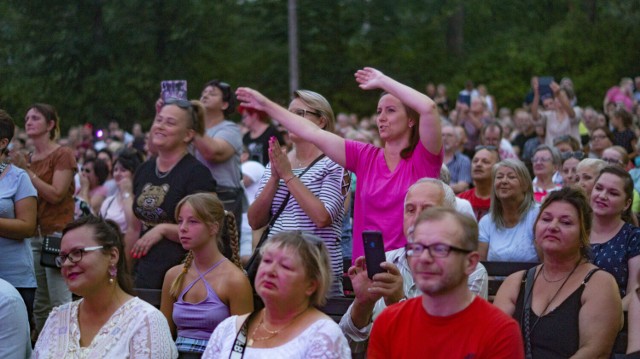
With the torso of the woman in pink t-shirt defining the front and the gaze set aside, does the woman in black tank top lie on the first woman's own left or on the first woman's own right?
on the first woman's own left

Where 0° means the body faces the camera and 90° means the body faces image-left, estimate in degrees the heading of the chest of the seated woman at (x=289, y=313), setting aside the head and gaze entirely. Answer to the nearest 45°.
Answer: approximately 45°

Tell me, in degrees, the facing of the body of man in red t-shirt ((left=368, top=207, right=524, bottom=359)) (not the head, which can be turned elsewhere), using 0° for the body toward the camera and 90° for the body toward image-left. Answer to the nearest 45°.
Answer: approximately 45°

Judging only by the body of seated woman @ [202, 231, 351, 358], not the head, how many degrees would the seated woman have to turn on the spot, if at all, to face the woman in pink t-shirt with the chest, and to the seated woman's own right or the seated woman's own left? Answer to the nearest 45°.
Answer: approximately 180°

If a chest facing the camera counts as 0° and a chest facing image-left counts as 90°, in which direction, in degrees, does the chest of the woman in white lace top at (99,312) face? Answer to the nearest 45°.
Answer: approximately 45°

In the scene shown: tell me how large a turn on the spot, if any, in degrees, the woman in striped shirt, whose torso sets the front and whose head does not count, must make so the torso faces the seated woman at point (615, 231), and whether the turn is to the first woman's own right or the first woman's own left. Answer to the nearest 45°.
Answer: approximately 135° to the first woman's own left
